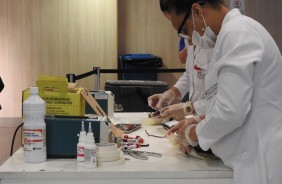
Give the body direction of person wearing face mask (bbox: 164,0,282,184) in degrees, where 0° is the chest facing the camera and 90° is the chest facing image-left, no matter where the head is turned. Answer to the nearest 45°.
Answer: approximately 90°

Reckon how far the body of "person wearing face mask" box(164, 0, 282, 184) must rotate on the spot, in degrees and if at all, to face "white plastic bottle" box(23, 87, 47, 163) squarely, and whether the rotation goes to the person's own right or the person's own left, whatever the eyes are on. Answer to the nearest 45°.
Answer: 0° — they already face it

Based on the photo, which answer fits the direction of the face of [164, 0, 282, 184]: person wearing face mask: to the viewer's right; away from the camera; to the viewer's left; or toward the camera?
to the viewer's left

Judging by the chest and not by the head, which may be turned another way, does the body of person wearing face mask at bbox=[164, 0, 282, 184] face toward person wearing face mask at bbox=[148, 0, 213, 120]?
no
